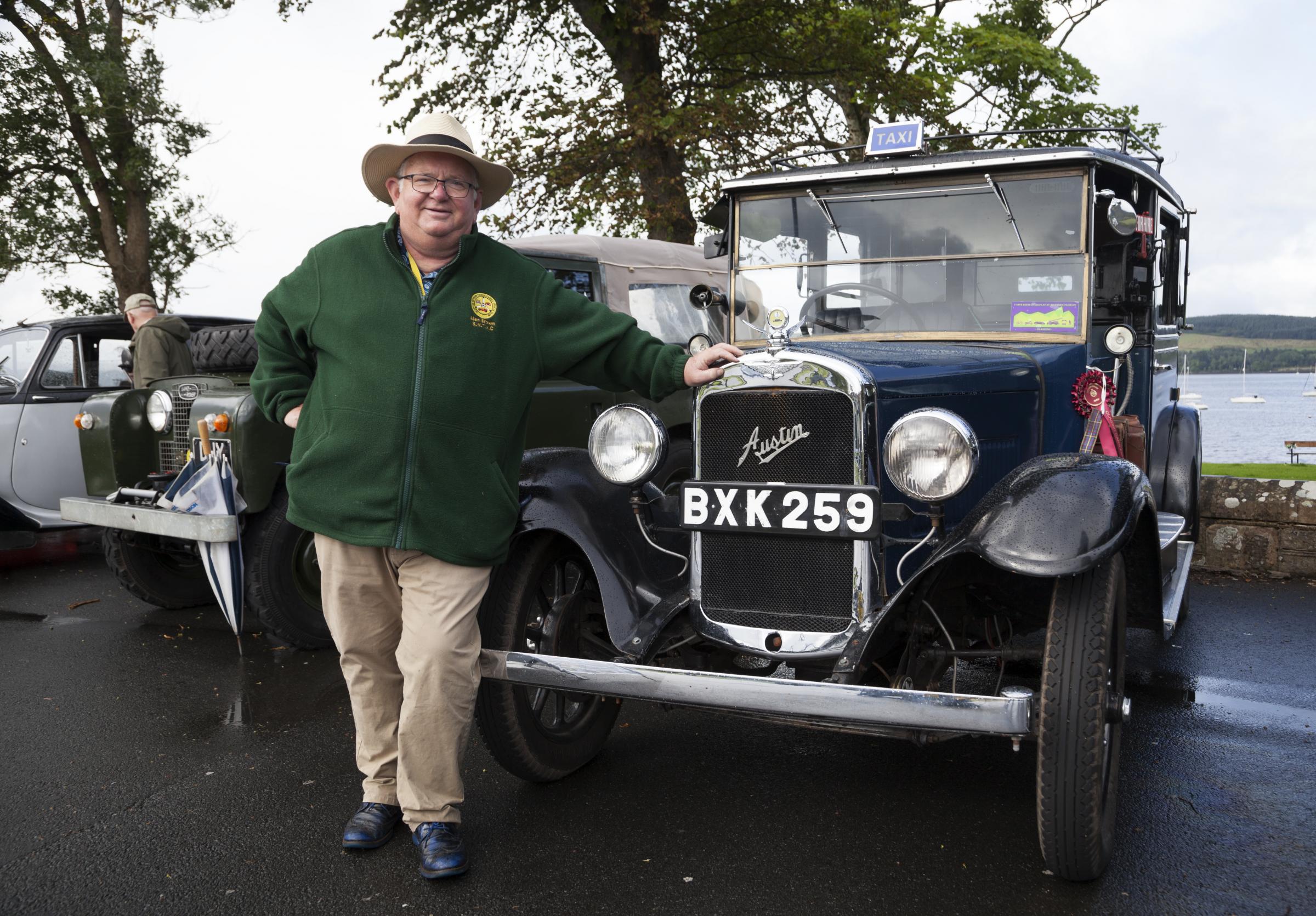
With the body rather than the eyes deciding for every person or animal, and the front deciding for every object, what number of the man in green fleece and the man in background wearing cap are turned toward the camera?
1

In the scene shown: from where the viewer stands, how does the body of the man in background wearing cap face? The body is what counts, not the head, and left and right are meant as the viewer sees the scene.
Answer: facing away from the viewer and to the left of the viewer

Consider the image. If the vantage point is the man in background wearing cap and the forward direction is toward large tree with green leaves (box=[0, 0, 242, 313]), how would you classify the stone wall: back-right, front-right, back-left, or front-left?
back-right

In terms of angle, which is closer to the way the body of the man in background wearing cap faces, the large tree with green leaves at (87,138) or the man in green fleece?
the large tree with green leaves

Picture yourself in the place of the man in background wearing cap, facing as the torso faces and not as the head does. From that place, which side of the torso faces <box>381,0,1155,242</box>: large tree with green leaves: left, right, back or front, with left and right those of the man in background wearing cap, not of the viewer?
right

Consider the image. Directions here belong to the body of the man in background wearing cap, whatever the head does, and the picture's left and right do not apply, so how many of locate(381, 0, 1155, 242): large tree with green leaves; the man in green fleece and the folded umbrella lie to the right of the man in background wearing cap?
1

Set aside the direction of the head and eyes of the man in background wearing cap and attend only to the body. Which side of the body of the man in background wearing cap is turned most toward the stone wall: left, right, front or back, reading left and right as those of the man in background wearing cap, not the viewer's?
back

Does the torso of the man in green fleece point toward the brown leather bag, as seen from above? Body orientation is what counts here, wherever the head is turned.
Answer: no

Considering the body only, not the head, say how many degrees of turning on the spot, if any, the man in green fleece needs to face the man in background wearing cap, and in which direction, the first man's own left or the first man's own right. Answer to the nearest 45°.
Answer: approximately 135° to the first man's own right

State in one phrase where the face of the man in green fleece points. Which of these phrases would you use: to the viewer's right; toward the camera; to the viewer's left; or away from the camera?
toward the camera

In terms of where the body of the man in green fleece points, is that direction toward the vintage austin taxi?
no

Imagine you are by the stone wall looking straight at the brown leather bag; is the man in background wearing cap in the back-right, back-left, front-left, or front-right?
front-right

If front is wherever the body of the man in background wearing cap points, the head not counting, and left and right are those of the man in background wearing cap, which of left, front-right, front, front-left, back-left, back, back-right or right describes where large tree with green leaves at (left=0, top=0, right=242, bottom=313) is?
front-right

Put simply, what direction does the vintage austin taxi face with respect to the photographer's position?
facing the viewer and to the left of the viewer

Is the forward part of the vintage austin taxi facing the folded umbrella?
no

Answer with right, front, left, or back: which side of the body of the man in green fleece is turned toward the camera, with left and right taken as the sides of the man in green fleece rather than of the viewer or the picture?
front
